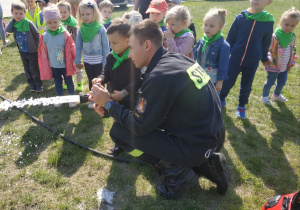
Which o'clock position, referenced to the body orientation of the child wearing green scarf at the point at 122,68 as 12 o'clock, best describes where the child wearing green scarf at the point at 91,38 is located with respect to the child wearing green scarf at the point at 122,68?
the child wearing green scarf at the point at 91,38 is roughly at 4 o'clock from the child wearing green scarf at the point at 122,68.

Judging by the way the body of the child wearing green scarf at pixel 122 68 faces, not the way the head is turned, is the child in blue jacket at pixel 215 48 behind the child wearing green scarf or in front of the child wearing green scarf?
behind

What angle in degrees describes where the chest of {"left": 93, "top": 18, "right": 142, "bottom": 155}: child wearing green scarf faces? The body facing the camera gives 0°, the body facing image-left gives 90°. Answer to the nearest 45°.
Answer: approximately 45°

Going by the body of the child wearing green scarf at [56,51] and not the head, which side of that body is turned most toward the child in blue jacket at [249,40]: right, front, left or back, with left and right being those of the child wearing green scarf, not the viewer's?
left

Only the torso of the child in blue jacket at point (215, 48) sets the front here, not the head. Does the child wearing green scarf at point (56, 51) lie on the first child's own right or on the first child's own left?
on the first child's own right

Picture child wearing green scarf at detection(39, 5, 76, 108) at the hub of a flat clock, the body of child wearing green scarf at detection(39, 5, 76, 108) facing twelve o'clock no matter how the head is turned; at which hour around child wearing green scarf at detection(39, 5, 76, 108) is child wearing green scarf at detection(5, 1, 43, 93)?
child wearing green scarf at detection(5, 1, 43, 93) is roughly at 5 o'clock from child wearing green scarf at detection(39, 5, 76, 108).

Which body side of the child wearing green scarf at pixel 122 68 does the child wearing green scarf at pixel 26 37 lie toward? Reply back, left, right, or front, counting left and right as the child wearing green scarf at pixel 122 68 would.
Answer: right
